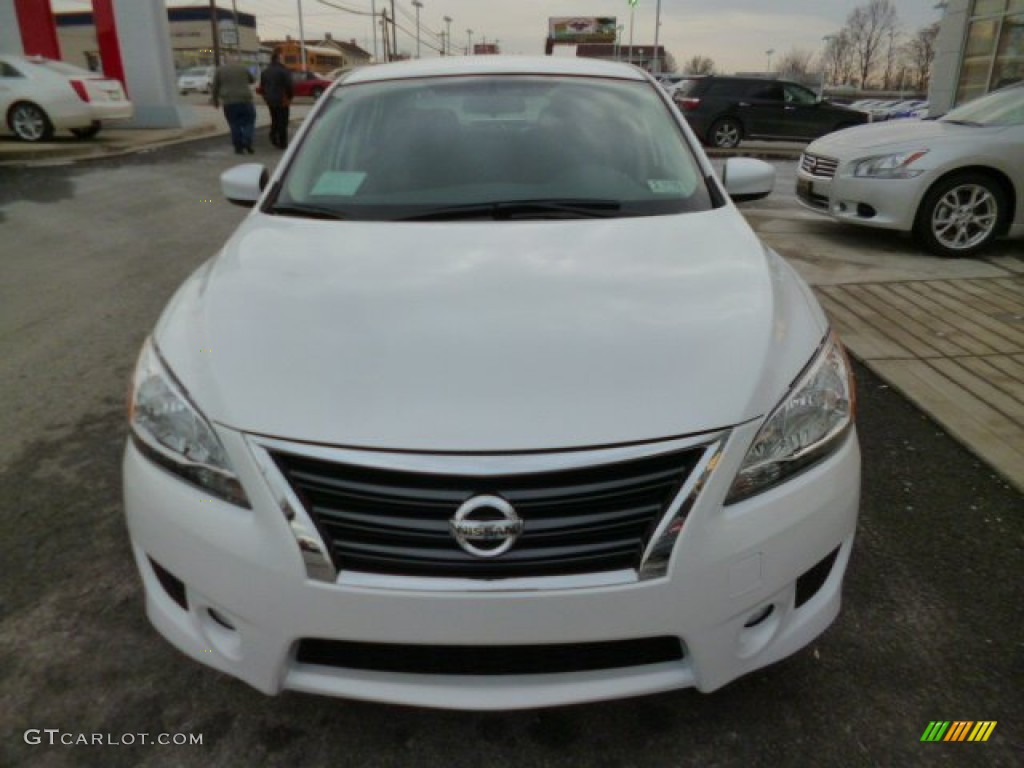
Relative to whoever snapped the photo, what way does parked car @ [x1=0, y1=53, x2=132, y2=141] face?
facing away from the viewer and to the left of the viewer

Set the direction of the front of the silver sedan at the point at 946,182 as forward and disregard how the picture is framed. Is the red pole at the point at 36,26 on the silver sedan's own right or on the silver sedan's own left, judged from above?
on the silver sedan's own right

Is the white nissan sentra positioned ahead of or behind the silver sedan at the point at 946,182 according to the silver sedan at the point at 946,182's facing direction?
ahead

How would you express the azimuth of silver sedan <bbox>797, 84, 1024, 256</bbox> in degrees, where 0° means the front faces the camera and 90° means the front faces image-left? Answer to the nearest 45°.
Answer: approximately 45°

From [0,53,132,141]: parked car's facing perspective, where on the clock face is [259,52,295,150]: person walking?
The person walking is roughly at 5 o'clock from the parked car.

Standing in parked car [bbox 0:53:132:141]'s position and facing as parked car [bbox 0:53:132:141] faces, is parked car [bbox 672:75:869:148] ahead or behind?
behind

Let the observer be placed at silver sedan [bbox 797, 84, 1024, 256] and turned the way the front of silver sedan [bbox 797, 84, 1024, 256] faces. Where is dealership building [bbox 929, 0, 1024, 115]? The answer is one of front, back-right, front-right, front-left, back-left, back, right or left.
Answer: back-right

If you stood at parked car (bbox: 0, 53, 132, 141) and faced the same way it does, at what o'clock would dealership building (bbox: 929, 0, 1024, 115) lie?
The dealership building is roughly at 5 o'clock from the parked car.

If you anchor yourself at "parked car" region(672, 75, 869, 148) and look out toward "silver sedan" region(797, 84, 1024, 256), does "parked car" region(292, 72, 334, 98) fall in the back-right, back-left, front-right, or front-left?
back-right

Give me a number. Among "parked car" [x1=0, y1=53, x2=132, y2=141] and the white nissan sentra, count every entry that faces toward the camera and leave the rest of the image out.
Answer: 1

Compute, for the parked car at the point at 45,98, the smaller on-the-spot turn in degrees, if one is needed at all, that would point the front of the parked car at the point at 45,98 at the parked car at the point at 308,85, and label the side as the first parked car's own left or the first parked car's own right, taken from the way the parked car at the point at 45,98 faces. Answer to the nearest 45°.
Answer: approximately 90° to the first parked car's own right

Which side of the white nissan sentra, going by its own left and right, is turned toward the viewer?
front

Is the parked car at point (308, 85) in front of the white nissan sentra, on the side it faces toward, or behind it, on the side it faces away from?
behind

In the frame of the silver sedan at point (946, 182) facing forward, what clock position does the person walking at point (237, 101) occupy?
The person walking is roughly at 2 o'clock from the silver sedan.

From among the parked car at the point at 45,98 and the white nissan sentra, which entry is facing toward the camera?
the white nissan sentra
